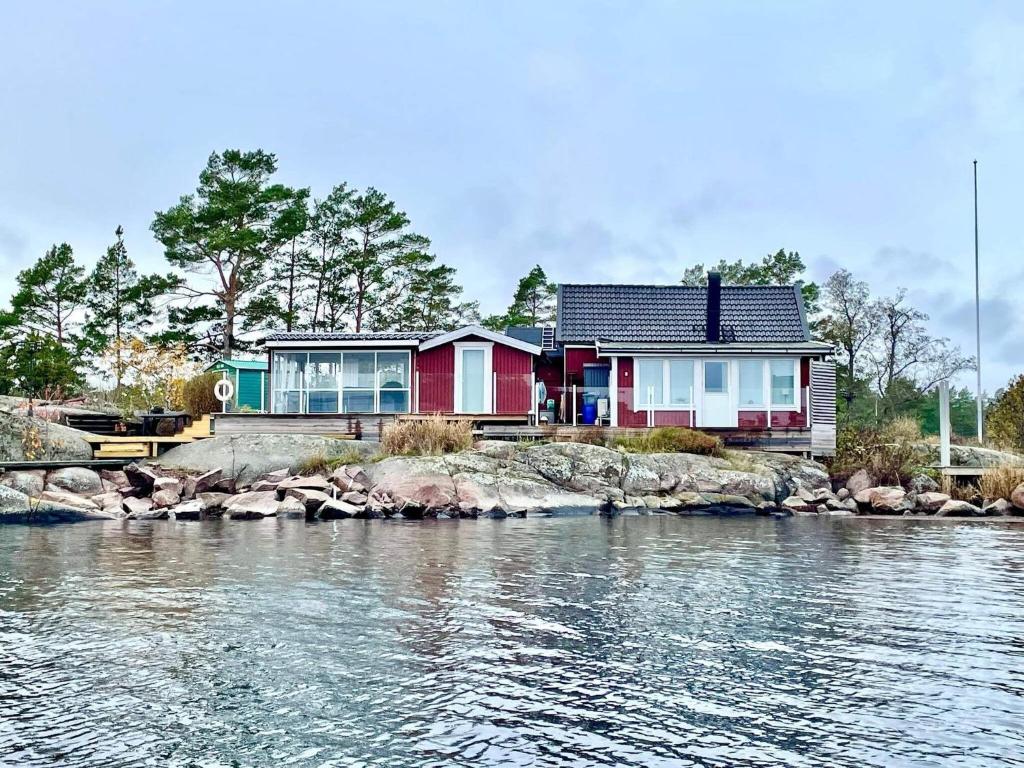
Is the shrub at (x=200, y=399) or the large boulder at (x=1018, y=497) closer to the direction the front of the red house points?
the large boulder

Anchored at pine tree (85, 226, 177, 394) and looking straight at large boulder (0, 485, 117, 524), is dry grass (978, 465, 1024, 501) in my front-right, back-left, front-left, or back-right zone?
front-left

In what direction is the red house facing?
toward the camera

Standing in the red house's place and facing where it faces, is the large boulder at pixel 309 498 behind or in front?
in front

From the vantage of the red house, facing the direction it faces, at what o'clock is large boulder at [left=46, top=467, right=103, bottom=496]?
The large boulder is roughly at 2 o'clock from the red house.

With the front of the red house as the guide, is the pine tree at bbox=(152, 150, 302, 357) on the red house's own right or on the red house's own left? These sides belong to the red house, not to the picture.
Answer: on the red house's own right

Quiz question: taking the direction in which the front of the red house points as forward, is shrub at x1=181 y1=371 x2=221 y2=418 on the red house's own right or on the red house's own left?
on the red house's own right

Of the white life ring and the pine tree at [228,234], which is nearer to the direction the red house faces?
the white life ring

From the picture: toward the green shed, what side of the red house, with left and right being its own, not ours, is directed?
right

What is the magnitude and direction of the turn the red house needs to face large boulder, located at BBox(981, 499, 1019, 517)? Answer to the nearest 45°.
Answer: approximately 45° to its left

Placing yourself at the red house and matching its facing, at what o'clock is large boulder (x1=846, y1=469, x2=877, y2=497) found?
The large boulder is roughly at 10 o'clock from the red house.

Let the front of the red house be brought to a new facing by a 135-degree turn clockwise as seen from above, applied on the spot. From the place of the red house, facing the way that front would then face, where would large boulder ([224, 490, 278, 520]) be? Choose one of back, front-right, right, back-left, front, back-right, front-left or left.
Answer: left

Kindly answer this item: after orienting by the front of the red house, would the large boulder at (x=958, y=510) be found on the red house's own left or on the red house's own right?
on the red house's own left

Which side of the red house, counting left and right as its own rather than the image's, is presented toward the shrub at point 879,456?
left
